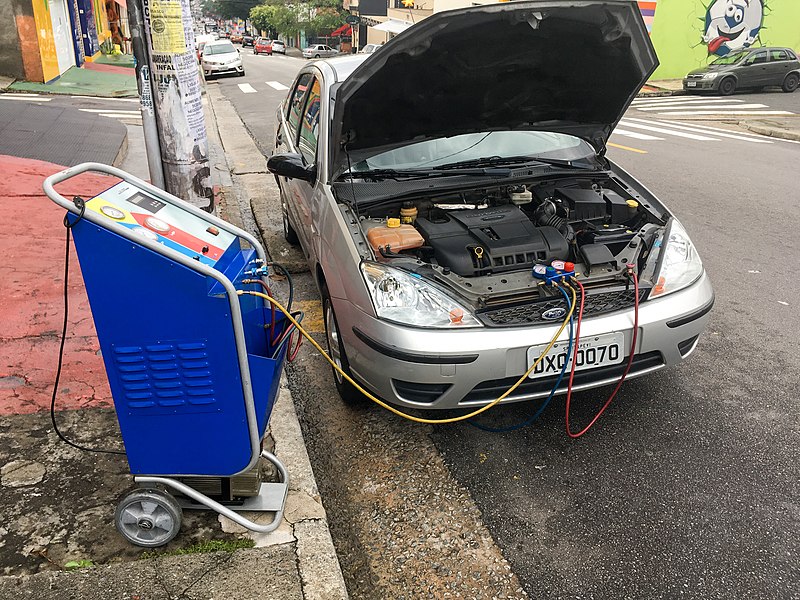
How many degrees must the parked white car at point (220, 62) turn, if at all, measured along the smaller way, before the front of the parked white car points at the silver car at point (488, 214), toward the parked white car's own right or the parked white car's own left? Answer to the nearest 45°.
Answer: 0° — it already faces it

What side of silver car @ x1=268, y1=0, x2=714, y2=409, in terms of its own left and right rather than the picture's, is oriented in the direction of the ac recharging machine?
right

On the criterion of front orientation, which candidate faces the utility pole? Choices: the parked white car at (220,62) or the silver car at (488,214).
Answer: the parked white car

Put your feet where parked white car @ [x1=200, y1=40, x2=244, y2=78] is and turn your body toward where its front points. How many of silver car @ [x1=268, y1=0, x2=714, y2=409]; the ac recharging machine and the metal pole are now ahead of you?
3

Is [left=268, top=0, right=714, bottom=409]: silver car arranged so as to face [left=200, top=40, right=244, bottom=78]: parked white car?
no

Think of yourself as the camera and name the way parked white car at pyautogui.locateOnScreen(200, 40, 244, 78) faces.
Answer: facing the viewer

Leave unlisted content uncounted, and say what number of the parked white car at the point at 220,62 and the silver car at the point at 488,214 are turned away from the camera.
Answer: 0

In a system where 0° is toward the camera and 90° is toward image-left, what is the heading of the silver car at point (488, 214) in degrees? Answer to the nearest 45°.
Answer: approximately 315°

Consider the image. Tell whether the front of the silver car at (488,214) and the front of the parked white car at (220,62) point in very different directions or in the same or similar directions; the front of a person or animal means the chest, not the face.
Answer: same or similar directions

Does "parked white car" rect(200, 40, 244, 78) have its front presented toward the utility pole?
yes

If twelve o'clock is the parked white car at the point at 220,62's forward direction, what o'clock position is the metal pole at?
The metal pole is roughly at 12 o'clock from the parked white car.

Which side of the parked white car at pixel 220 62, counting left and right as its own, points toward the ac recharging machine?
front
